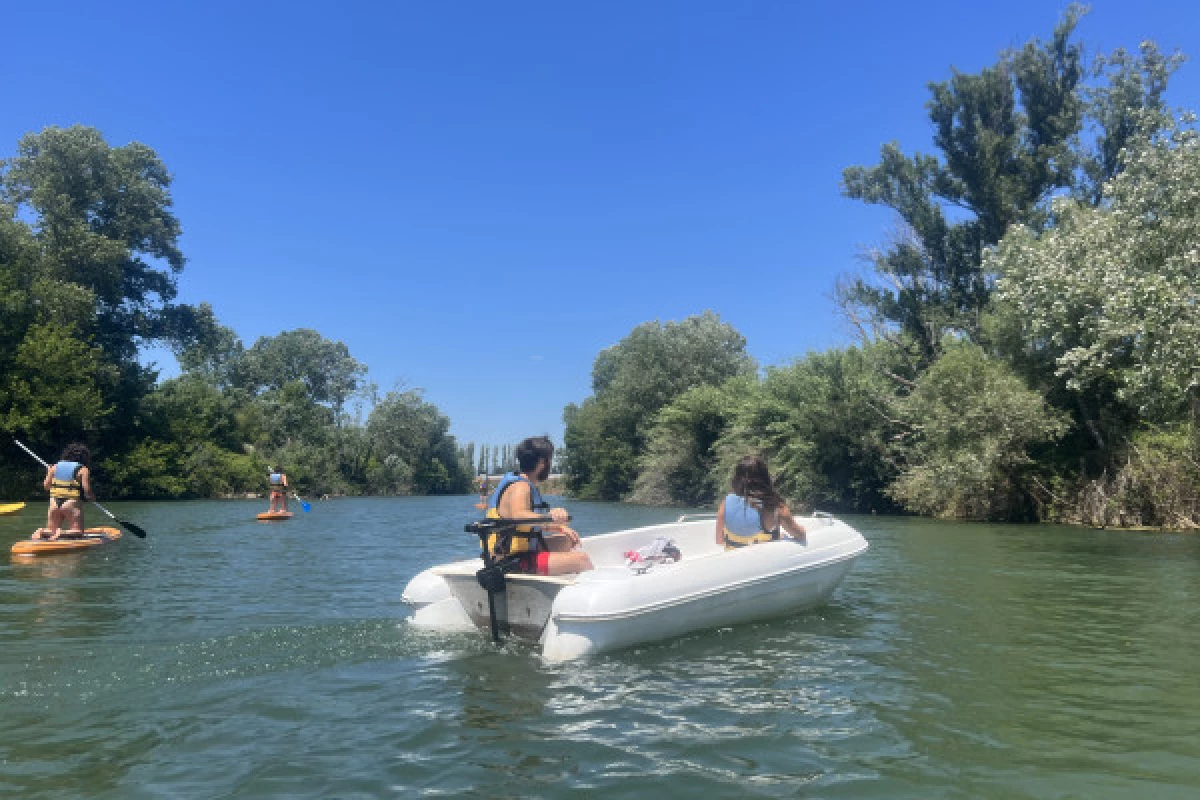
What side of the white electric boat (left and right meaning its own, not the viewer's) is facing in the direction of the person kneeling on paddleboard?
left

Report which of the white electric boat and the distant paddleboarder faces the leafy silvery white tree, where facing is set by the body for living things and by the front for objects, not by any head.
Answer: the white electric boat

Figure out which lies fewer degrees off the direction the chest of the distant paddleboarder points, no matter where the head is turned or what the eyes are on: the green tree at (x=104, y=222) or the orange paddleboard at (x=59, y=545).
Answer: the green tree

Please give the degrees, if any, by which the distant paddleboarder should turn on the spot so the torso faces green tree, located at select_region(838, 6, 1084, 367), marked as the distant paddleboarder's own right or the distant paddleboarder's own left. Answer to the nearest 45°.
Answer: approximately 90° to the distant paddleboarder's own right

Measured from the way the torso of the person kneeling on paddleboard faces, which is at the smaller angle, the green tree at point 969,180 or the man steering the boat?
the green tree

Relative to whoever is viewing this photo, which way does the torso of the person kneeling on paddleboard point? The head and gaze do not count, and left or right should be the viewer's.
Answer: facing away from the viewer and to the right of the viewer

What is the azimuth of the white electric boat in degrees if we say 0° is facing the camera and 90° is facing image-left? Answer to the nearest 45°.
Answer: approximately 225°

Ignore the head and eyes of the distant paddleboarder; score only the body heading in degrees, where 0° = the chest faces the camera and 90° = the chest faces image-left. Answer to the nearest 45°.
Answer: approximately 180°

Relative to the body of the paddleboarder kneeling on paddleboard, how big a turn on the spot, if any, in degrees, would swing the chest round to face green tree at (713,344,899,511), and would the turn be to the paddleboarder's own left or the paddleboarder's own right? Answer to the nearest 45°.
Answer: approximately 45° to the paddleboarder's own right
